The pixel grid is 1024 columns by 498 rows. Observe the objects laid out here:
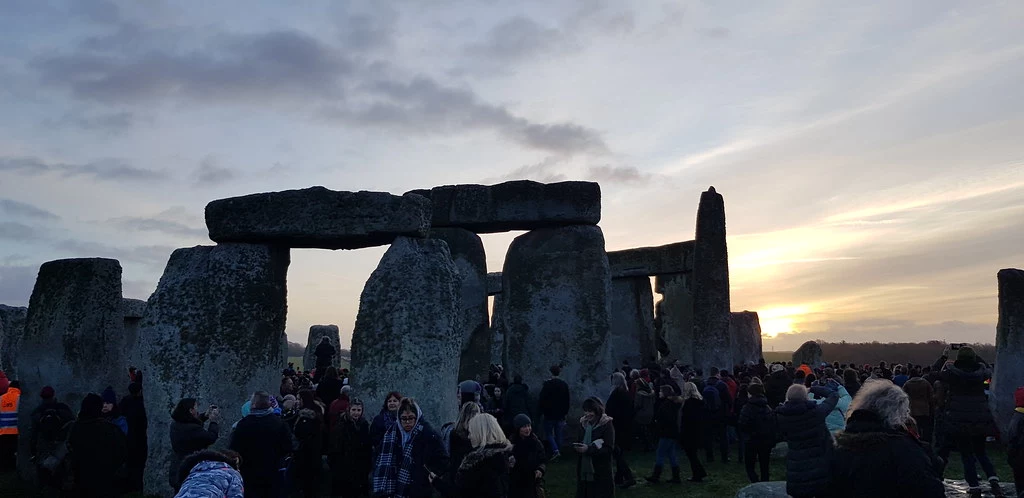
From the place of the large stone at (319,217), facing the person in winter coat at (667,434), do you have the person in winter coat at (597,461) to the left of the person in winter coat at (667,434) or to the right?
right

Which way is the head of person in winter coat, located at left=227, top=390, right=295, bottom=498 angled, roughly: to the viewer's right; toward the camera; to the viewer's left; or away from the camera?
away from the camera

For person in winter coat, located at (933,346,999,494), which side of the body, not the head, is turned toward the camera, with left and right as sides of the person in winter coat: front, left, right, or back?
back

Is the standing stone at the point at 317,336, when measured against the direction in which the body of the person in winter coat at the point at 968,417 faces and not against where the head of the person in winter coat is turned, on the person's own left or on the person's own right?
on the person's own left

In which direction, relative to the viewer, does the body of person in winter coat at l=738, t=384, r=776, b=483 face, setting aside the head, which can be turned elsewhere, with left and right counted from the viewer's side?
facing away from the viewer

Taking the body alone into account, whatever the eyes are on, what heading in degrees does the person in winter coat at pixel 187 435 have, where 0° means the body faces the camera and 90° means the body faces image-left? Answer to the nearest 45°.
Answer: approximately 270°

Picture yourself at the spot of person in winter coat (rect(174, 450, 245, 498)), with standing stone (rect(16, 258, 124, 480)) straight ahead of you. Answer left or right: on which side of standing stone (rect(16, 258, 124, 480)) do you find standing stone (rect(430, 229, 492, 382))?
right

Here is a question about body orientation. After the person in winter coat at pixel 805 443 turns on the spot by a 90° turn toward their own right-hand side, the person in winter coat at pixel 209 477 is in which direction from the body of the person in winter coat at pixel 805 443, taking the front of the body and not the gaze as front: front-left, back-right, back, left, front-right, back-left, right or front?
back-right

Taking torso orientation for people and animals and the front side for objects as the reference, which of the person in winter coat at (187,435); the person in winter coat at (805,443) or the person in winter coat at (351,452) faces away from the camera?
the person in winter coat at (805,443)

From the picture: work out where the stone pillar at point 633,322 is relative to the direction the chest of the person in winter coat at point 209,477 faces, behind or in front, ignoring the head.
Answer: in front

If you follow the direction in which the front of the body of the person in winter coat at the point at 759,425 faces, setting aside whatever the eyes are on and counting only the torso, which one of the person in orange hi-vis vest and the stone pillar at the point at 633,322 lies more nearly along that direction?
the stone pillar

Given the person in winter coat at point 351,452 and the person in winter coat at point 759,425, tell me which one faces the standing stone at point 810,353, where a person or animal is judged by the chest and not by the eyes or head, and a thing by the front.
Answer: the person in winter coat at point 759,425

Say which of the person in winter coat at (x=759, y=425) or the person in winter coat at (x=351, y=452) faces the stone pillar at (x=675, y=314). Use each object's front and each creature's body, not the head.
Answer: the person in winter coat at (x=759, y=425)

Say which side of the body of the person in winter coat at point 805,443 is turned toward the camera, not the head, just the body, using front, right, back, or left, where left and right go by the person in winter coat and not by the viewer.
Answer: back

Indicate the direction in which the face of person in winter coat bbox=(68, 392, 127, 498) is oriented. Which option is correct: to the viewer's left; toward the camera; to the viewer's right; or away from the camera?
away from the camera

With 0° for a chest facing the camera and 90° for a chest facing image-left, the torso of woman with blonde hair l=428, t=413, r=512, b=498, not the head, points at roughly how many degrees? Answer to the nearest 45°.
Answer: approximately 135°
